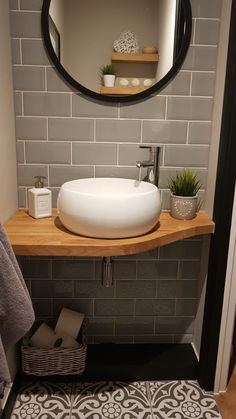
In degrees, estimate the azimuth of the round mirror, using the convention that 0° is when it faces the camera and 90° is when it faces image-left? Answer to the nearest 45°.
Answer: approximately 0°

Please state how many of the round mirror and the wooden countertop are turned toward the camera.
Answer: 2

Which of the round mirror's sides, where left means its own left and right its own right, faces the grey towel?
front

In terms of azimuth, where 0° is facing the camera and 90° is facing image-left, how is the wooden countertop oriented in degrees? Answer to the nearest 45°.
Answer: approximately 0°
